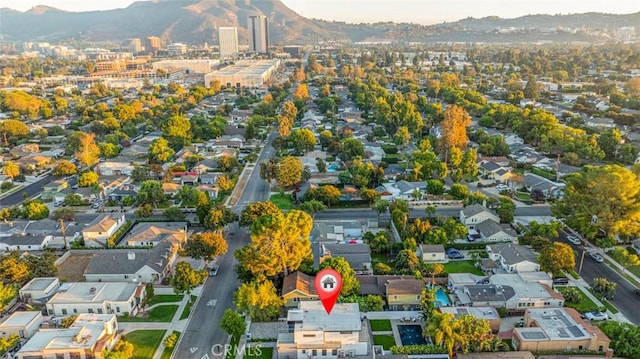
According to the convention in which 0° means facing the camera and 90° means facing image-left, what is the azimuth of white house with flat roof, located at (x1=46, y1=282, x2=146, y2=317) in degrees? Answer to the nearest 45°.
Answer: approximately 270°

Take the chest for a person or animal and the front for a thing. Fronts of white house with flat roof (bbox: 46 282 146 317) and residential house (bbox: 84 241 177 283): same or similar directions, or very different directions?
same or similar directions

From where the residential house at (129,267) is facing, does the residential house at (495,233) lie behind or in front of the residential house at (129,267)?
in front

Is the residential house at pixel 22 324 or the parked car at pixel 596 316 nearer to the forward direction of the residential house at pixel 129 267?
the parked car

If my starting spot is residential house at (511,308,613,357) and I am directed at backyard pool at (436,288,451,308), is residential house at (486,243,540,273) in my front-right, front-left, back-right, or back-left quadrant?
front-right

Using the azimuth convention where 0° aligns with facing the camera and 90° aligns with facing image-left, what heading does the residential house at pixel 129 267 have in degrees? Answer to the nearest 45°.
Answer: approximately 270°

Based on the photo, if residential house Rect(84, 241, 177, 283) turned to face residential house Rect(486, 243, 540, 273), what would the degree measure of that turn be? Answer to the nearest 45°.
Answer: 0° — it already faces it

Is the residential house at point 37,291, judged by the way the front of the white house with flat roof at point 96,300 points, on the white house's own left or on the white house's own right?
on the white house's own left

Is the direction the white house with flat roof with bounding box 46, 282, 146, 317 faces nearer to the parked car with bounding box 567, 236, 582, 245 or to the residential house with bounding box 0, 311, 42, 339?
the parked car

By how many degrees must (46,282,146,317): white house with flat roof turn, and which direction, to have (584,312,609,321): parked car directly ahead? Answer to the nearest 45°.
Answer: approximately 45° to its right

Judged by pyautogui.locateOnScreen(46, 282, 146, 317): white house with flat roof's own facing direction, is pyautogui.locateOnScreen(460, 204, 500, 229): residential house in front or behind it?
in front

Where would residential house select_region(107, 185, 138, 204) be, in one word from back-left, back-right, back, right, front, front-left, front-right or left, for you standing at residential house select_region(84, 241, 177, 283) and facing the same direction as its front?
left

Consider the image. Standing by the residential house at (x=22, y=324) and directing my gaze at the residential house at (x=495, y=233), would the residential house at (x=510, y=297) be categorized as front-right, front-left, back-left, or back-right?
front-right

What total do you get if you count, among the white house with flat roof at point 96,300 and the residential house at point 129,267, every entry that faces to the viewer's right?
2

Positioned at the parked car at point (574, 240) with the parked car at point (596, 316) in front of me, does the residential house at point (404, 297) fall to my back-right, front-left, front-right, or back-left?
front-right

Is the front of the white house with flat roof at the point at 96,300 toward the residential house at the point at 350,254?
yes

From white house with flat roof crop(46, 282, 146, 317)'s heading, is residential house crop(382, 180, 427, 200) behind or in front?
in front
